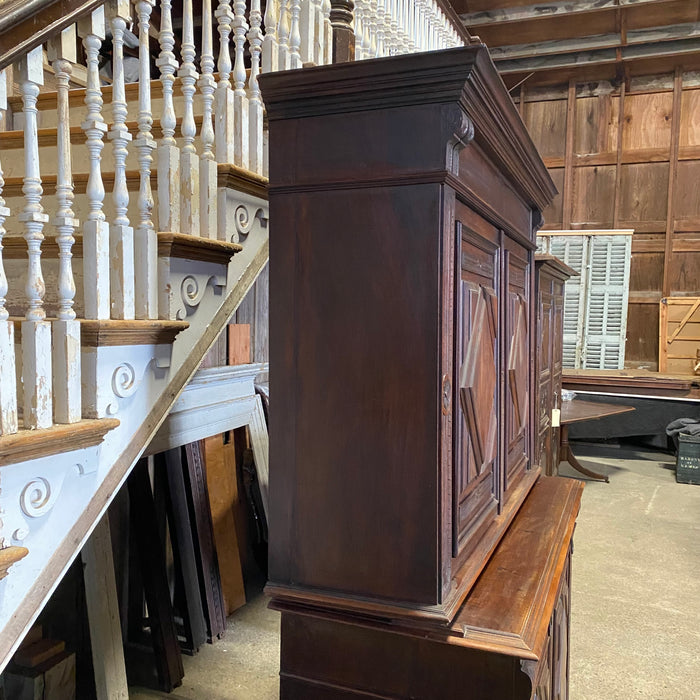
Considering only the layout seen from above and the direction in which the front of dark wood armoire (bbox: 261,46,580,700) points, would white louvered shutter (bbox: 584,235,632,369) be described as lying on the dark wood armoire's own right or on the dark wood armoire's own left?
on the dark wood armoire's own left

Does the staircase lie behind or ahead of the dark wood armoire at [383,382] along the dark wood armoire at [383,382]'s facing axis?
behind

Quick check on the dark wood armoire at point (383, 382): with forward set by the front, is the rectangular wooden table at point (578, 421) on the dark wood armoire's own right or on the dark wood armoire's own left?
on the dark wood armoire's own left

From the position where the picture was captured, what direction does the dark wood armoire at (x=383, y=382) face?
facing to the right of the viewer

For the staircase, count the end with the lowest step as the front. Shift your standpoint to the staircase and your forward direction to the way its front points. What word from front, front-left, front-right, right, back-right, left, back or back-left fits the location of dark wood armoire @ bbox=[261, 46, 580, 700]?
left

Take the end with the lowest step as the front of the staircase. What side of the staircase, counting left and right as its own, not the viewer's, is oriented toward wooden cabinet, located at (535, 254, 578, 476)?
back

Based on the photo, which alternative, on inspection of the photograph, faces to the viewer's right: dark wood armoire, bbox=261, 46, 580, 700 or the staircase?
the dark wood armoire

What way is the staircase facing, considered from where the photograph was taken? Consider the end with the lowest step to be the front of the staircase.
facing the viewer and to the left of the viewer
